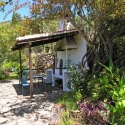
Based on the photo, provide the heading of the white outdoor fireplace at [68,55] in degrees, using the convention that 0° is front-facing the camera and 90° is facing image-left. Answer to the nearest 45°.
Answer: approximately 45°

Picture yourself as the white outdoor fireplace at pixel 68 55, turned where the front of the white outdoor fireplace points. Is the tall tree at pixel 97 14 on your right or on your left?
on your left

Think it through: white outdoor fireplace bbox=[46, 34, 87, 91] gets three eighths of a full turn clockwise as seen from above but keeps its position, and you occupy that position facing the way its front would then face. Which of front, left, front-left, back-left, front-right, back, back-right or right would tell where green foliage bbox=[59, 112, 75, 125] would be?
back
